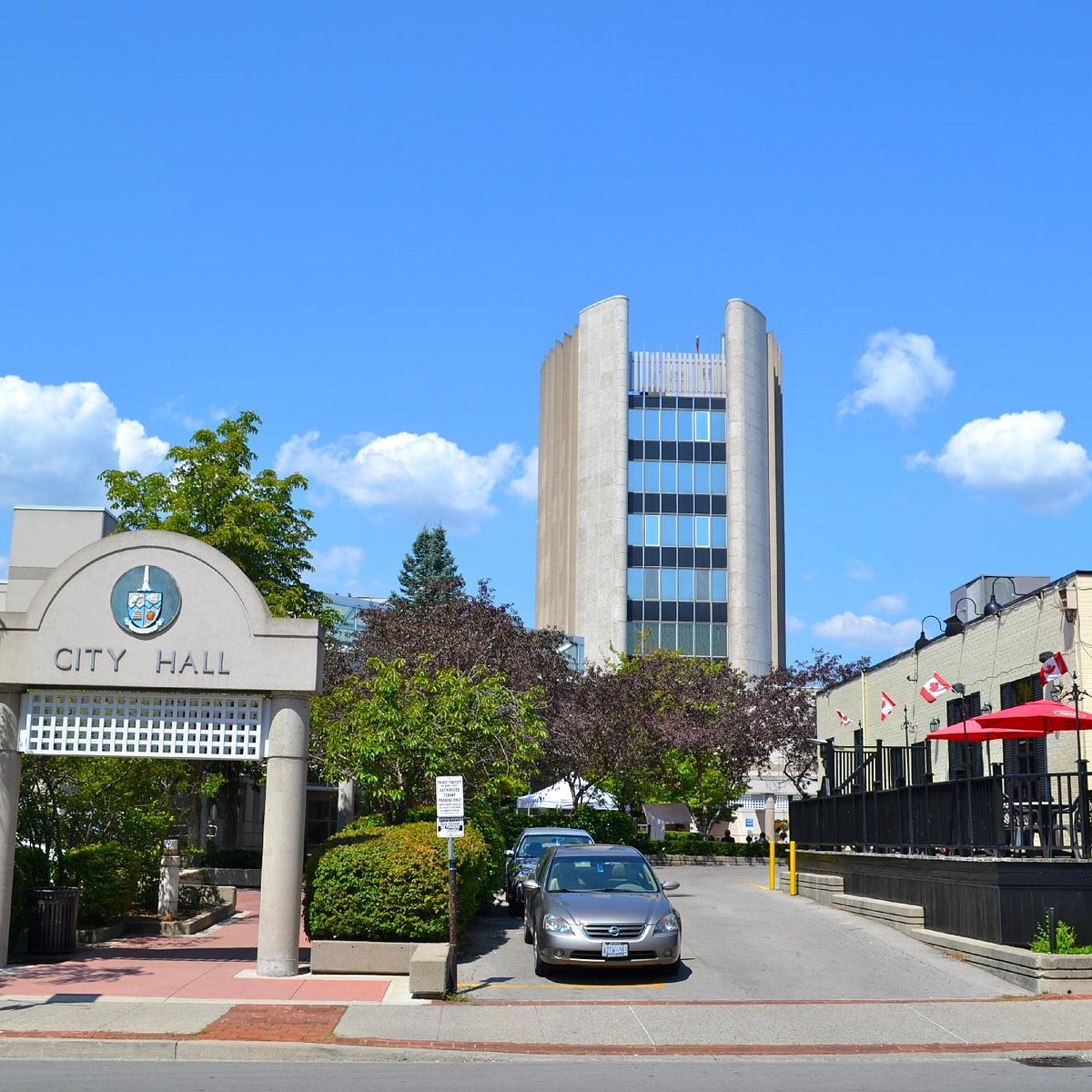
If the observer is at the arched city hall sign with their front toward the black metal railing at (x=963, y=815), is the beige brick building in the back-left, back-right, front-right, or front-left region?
front-left

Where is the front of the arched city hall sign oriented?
toward the camera

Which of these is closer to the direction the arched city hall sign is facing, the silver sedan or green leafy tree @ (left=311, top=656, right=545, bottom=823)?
the silver sedan

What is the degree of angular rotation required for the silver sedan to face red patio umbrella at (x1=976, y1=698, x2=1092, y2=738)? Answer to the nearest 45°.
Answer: approximately 90° to its left

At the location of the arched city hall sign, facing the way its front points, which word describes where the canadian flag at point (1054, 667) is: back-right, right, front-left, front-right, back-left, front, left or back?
left

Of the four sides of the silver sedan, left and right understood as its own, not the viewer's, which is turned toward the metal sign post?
right

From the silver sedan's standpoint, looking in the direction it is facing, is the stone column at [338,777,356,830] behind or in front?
behind

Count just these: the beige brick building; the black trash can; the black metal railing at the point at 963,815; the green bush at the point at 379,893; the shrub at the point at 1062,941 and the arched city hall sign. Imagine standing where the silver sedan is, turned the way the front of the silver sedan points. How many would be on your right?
3

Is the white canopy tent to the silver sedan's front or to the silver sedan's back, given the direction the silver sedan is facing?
to the back

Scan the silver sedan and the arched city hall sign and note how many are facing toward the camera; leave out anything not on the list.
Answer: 2

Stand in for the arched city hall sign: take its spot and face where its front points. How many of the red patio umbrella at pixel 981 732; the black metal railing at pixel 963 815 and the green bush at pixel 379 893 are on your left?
3

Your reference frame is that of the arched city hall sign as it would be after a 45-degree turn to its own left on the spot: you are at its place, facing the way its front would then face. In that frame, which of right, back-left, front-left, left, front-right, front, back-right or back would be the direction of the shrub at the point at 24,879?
back

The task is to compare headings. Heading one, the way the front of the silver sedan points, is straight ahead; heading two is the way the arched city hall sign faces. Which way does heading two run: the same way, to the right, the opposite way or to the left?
the same way

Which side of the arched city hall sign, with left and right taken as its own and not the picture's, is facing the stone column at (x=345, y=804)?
back

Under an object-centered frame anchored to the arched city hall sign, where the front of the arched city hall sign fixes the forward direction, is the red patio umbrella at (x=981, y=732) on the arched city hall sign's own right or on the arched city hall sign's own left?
on the arched city hall sign's own left

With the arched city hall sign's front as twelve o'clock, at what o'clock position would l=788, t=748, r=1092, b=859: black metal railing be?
The black metal railing is roughly at 9 o'clock from the arched city hall sign.

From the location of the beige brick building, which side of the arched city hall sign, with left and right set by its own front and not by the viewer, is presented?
left

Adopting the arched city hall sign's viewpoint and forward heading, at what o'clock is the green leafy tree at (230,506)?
The green leafy tree is roughly at 6 o'clock from the arched city hall sign.

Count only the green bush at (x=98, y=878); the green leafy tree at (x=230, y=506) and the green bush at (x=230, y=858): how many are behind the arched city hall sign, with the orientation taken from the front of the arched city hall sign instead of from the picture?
3
